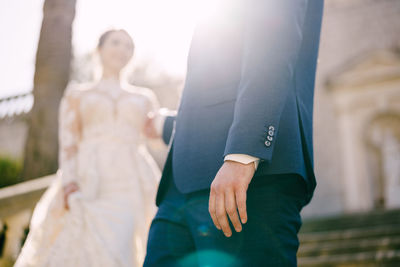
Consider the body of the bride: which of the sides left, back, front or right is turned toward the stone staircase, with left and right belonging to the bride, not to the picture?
left

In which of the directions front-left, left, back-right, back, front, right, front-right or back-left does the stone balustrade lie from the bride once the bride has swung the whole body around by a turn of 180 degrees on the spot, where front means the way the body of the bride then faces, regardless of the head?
front-left

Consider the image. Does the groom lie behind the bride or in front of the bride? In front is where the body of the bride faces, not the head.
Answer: in front

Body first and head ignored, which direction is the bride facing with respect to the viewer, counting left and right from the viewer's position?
facing the viewer

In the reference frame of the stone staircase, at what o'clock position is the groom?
The groom is roughly at 12 o'clock from the stone staircase.

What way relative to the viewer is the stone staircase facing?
toward the camera

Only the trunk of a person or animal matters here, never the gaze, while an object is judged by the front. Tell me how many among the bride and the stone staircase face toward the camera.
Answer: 2

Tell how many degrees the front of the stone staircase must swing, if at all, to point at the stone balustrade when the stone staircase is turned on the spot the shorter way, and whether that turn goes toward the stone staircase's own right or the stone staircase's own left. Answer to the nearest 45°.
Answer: approximately 45° to the stone staircase's own right

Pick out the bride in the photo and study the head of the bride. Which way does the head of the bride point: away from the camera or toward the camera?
toward the camera

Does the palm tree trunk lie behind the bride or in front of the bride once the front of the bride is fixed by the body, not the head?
behind

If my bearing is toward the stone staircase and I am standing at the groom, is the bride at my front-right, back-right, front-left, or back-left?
front-left

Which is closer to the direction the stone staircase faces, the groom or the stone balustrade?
the groom
